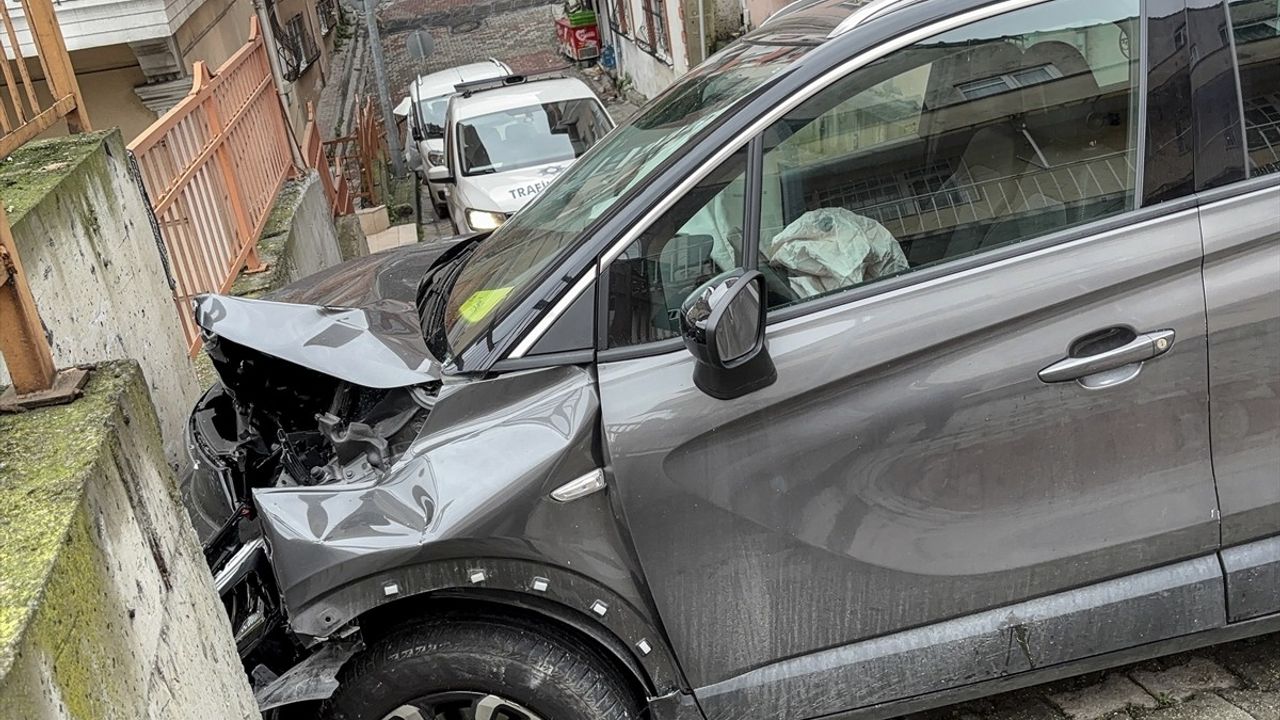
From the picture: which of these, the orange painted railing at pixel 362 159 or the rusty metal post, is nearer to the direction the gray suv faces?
the rusty metal post

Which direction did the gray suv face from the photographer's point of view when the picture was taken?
facing to the left of the viewer

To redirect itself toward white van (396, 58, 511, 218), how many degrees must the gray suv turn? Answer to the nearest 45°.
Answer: approximately 90° to its right

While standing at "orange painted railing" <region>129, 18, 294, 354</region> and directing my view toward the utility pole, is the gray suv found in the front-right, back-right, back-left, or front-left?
back-right

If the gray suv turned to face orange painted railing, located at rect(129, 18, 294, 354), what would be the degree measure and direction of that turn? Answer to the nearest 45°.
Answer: approximately 45° to its right

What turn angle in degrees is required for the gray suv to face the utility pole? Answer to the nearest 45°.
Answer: approximately 90° to its right

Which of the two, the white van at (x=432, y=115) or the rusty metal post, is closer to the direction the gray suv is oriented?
the rusty metal post

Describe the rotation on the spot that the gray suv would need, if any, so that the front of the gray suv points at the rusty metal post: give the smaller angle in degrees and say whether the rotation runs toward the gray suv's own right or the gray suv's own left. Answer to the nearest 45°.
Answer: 0° — it already faces it
